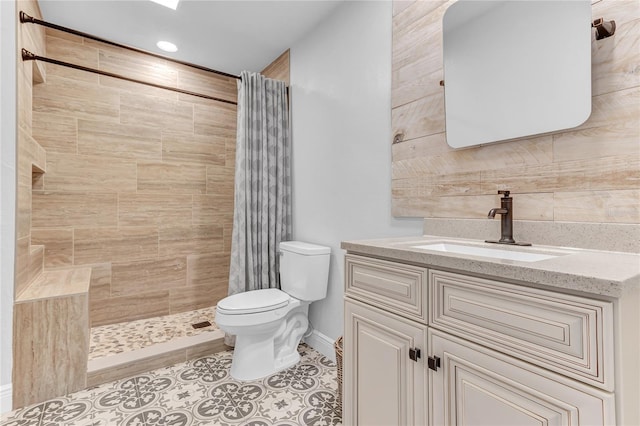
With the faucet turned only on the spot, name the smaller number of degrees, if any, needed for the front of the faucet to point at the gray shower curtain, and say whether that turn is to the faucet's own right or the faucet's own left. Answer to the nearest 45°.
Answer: approximately 45° to the faucet's own right

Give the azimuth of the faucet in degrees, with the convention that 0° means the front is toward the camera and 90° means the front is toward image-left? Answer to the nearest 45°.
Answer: approximately 45°

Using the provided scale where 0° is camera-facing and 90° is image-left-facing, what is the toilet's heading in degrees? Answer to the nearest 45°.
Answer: approximately 45°

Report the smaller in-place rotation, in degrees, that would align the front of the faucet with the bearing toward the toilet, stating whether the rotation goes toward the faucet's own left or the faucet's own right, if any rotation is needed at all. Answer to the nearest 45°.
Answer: approximately 45° to the faucet's own right

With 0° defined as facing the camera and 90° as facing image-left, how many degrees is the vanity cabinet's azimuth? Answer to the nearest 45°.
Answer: approximately 45°

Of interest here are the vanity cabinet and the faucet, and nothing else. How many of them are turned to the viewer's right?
0

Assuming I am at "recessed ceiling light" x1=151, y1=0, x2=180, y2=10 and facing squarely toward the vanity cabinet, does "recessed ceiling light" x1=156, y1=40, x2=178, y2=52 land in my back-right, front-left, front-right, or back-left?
back-left

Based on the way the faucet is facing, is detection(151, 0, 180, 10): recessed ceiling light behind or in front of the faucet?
in front

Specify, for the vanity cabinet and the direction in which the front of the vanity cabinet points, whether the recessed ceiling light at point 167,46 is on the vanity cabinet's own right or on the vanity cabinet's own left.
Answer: on the vanity cabinet's own right

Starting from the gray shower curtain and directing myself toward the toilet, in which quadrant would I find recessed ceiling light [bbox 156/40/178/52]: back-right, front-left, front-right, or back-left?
back-right

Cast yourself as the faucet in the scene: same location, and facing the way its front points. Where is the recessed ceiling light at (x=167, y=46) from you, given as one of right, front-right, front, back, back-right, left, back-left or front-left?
front-right
